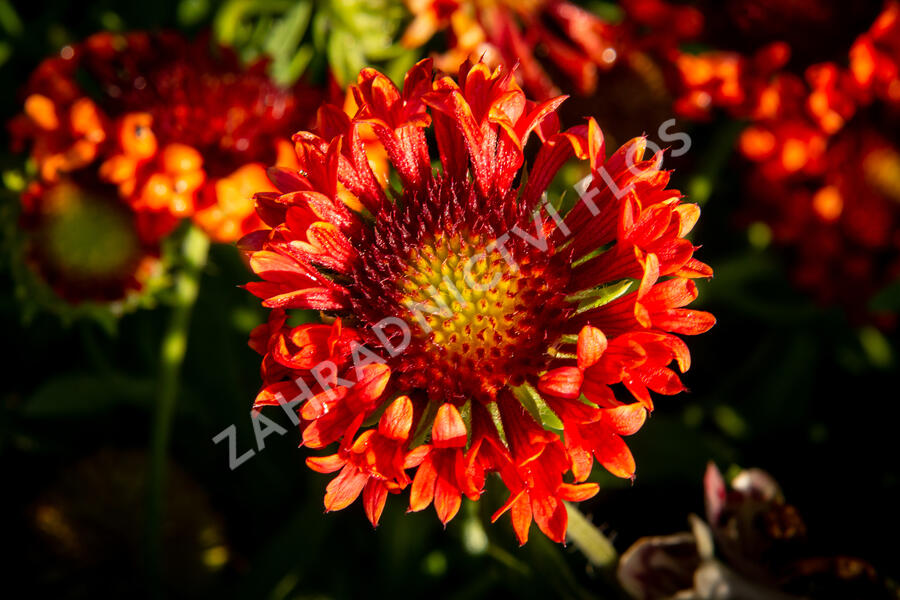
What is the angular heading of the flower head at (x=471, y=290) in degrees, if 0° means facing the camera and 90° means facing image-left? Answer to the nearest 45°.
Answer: approximately 0°

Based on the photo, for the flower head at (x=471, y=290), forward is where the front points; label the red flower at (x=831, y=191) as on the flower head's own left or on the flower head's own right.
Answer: on the flower head's own left
